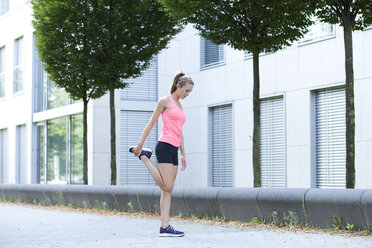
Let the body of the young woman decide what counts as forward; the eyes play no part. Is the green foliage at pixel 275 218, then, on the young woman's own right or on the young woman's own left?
on the young woman's own left

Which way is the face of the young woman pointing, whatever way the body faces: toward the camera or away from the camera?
toward the camera

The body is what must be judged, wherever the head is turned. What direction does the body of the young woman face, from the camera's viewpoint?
to the viewer's right

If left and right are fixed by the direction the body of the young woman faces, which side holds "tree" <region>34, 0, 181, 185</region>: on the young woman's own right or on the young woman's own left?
on the young woman's own left

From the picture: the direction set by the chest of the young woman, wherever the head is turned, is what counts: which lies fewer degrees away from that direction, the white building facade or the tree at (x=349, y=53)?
the tree

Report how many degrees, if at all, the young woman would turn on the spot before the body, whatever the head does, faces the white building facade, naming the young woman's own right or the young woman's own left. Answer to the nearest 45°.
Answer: approximately 90° to the young woman's own left

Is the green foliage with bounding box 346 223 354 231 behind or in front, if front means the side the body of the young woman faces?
in front

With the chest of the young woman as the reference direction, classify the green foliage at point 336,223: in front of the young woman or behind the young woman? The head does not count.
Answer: in front

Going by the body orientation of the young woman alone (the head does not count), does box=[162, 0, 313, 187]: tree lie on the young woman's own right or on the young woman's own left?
on the young woman's own left

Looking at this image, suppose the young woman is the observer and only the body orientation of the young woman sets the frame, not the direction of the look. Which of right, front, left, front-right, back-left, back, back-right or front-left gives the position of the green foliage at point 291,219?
front-left

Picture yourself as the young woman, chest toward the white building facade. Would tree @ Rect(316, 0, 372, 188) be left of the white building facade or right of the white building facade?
right
